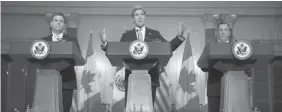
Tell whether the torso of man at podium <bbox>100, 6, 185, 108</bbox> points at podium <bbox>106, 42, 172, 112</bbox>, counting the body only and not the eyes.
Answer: yes

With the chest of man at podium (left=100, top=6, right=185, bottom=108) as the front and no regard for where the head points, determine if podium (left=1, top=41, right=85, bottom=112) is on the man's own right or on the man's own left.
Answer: on the man's own right

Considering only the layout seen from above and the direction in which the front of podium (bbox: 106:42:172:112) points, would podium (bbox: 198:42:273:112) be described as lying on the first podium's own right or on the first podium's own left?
on the first podium's own left

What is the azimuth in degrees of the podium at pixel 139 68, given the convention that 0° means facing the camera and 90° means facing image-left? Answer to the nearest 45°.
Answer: approximately 0°
